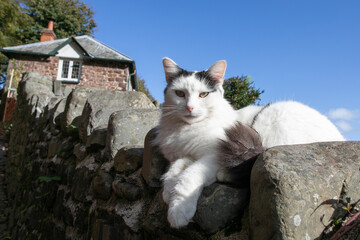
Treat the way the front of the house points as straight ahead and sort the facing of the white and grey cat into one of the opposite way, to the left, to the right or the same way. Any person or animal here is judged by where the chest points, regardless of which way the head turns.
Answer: to the right

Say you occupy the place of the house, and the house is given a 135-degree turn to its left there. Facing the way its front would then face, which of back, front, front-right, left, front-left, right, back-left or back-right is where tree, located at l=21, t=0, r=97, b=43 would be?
front-left

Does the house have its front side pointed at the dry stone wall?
yes

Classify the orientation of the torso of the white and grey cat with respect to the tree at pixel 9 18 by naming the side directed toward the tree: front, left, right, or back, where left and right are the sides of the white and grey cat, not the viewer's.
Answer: right

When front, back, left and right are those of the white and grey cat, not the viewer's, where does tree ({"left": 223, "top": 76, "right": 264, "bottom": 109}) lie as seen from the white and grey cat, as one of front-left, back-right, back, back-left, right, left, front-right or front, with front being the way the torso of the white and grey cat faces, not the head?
back-right

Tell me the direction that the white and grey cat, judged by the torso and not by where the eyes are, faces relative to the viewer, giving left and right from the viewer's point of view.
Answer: facing the viewer and to the left of the viewer

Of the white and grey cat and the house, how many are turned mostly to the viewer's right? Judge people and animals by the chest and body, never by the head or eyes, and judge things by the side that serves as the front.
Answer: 0

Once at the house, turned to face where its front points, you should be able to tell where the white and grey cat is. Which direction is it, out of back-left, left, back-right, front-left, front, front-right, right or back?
front

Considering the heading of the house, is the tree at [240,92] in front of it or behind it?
in front

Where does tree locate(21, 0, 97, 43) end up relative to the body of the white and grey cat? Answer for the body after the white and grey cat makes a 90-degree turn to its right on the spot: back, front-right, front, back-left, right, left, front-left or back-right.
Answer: front

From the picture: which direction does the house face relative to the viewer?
toward the camera
